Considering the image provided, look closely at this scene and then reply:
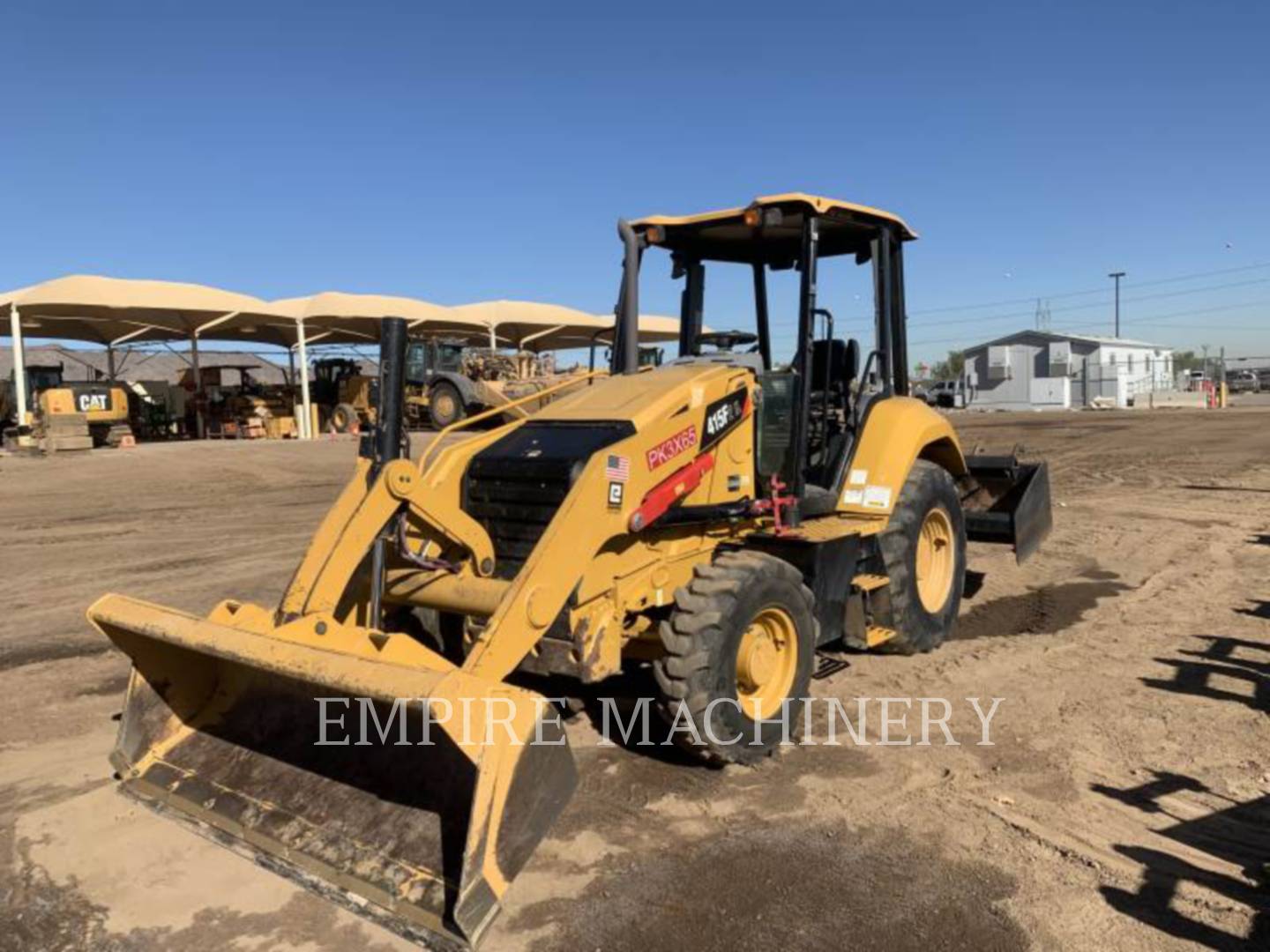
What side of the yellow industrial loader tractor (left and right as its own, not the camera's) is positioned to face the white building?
back

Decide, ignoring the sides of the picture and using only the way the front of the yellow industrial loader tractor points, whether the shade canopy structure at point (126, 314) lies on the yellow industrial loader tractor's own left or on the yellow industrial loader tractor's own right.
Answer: on the yellow industrial loader tractor's own right

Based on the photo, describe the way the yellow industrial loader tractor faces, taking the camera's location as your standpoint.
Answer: facing the viewer and to the left of the viewer

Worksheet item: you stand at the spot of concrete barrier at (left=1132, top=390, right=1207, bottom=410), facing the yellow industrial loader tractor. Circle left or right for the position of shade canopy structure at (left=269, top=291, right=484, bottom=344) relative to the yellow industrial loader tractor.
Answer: right

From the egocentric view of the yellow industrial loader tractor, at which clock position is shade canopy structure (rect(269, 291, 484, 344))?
The shade canopy structure is roughly at 4 o'clock from the yellow industrial loader tractor.

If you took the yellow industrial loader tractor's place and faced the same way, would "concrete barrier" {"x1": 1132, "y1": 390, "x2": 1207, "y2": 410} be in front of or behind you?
behind

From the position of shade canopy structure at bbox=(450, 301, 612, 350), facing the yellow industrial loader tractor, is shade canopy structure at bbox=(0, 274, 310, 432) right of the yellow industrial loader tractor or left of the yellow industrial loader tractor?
right

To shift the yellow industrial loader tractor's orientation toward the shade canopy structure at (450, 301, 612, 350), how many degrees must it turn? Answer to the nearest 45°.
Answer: approximately 135° to its right
